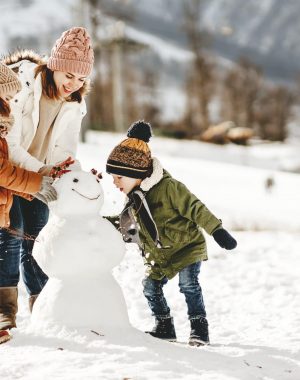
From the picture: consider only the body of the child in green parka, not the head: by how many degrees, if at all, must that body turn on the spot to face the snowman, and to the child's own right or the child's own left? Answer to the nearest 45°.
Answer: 0° — they already face it

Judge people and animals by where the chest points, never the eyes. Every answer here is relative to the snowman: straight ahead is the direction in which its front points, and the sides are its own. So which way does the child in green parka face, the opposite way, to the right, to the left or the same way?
to the right

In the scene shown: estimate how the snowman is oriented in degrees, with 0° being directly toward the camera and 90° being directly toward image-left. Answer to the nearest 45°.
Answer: approximately 315°

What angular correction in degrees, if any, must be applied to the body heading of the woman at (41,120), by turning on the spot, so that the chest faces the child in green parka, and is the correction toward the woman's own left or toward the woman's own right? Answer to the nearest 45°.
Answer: approximately 45° to the woman's own left

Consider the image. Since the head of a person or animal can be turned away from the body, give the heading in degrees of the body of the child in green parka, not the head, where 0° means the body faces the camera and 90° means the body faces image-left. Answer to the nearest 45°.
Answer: approximately 45°

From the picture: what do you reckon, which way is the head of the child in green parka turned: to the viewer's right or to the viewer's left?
to the viewer's left

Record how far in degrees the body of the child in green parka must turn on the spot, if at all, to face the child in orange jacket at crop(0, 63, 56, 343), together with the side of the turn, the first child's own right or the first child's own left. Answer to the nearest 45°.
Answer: approximately 45° to the first child's own right
